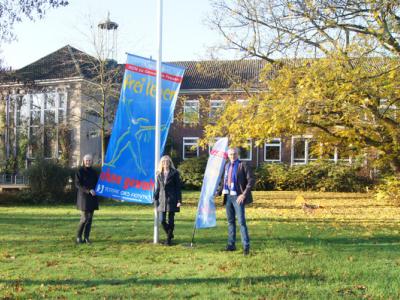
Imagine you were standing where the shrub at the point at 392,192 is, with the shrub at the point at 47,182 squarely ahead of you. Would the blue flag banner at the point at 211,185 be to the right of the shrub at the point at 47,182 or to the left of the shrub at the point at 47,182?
left

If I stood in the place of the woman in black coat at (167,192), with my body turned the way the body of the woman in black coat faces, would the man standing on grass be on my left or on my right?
on my left

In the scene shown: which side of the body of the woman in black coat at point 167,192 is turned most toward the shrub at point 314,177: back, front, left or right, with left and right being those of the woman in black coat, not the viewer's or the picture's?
back

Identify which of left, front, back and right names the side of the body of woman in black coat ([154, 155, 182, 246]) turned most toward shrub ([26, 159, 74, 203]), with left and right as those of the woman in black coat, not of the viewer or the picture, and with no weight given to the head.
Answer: back

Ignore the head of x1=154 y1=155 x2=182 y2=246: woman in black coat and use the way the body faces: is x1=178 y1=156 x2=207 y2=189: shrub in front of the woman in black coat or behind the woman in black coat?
behind

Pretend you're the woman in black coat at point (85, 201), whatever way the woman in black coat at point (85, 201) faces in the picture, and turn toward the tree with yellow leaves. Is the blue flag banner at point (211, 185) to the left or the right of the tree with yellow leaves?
right

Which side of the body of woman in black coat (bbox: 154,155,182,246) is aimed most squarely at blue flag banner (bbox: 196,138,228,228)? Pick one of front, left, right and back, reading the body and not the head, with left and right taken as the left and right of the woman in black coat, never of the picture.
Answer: left

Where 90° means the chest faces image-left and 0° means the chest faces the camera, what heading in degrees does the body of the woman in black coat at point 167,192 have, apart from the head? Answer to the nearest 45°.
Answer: approximately 0°

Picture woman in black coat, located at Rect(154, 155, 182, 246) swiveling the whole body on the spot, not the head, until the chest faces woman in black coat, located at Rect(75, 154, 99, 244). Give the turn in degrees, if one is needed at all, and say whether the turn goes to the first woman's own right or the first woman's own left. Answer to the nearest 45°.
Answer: approximately 90° to the first woman's own right

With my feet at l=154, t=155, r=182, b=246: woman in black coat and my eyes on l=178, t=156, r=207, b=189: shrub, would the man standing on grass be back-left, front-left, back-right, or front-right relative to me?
back-right
